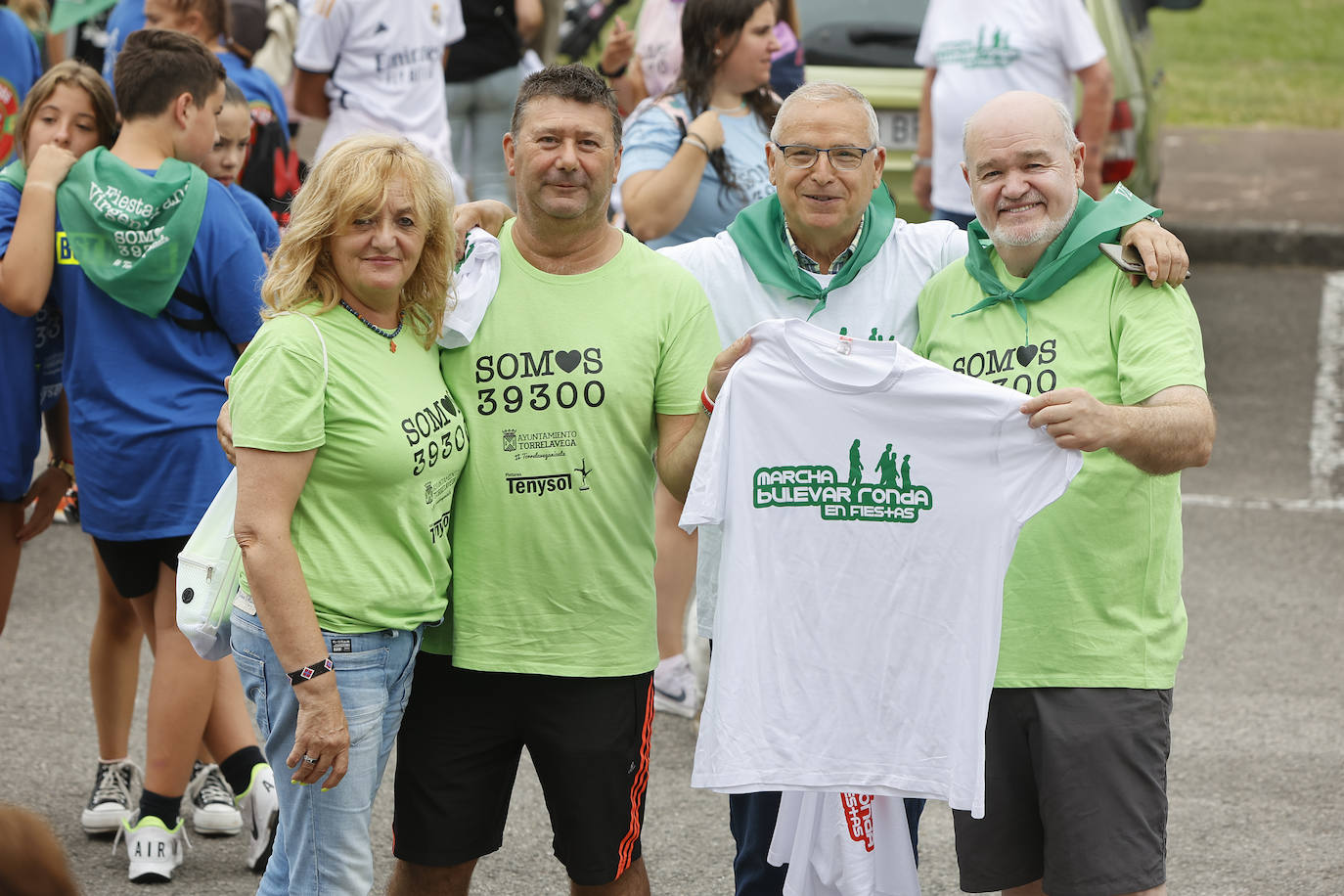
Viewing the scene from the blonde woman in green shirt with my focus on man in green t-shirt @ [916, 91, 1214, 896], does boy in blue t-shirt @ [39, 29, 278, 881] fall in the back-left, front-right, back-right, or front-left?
back-left

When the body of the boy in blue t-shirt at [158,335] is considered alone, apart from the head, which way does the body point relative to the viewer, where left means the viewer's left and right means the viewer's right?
facing away from the viewer and to the right of the viewer

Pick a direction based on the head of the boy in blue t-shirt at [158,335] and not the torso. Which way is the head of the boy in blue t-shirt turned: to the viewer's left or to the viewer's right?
to the viewer's right

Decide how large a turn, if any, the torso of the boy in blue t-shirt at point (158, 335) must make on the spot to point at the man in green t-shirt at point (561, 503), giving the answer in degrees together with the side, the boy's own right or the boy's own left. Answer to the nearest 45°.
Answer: approximately 90° to the boy's own right

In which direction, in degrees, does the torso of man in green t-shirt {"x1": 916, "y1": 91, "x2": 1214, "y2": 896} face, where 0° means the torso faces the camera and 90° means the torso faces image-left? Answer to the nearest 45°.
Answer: approximately 45°

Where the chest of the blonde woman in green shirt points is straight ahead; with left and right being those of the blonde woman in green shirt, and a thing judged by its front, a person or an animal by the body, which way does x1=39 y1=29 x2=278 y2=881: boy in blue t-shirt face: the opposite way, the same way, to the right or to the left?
to the left

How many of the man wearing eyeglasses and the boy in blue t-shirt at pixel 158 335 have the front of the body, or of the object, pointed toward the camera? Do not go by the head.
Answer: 1
